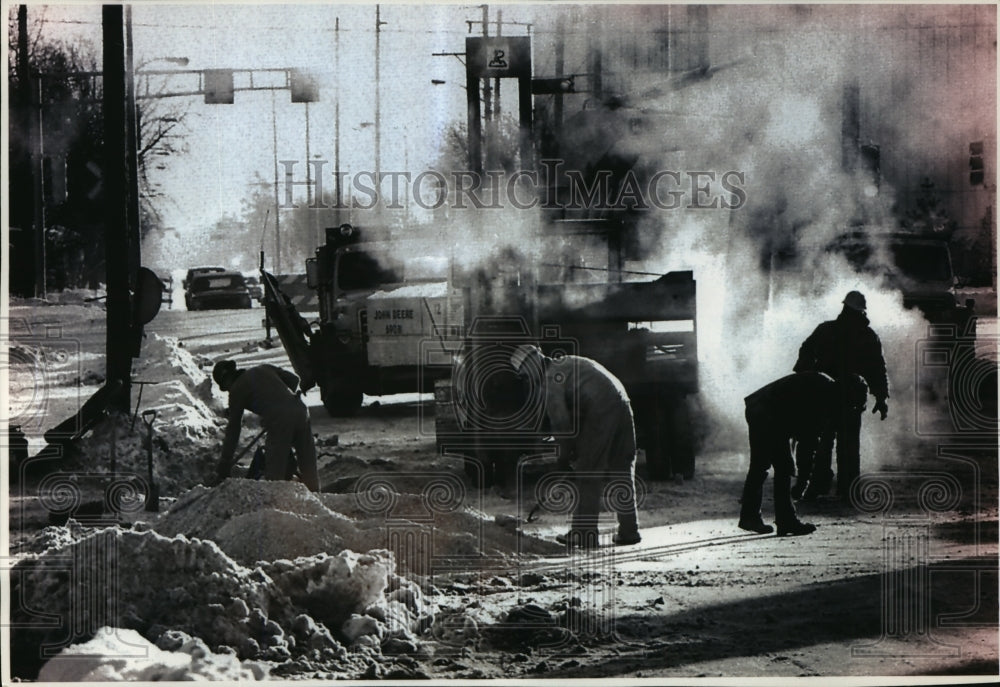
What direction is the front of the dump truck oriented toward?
to the viewer's left

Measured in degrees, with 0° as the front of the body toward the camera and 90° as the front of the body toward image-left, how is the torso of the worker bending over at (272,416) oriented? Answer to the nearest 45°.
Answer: approximately 90°

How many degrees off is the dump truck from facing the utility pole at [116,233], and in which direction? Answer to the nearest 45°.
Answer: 0° — it already faces it

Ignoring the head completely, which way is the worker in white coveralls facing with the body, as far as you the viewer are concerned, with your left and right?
facing to the left of the viewer

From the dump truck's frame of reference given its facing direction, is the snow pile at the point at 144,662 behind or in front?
in front

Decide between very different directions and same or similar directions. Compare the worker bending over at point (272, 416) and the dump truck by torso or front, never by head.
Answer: same or similar directions

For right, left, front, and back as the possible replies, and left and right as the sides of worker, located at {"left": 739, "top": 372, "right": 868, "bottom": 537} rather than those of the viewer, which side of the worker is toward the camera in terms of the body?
right

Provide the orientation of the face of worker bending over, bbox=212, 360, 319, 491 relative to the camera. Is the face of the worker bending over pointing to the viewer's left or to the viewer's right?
to the viewer's left

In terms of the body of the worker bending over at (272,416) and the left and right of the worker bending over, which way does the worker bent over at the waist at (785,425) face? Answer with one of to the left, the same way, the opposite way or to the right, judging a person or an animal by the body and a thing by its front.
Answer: the opposite way

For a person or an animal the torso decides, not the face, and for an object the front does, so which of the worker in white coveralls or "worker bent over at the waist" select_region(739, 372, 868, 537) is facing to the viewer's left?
the worker in white coveralls

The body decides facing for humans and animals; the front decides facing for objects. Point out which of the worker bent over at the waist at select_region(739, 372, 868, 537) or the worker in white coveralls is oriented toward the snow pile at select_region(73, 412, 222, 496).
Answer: the worker in white coveralls

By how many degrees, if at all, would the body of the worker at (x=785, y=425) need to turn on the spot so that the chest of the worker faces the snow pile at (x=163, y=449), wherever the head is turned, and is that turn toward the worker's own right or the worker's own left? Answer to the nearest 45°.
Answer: approximately 180°

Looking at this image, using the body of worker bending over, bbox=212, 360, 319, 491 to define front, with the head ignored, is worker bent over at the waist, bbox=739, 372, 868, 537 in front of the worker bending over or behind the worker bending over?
behind

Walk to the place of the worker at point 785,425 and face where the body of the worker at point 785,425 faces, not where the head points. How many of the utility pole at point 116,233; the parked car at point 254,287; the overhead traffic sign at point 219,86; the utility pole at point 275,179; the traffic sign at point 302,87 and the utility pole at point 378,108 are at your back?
6
